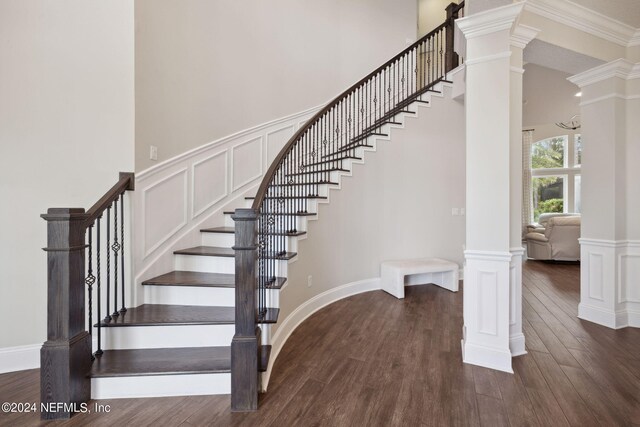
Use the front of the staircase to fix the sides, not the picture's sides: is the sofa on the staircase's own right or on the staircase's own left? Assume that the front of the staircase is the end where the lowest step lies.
on the staircase's own left

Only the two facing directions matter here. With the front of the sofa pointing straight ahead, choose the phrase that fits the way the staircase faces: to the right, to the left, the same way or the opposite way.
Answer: the opposite way

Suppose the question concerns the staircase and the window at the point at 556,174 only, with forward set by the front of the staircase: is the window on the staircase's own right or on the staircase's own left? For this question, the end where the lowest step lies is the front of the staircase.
on the staircase's own left

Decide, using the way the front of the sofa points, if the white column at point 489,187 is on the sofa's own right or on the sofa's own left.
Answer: on the sofa's own left

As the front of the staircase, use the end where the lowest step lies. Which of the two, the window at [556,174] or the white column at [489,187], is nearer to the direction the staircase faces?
the white column

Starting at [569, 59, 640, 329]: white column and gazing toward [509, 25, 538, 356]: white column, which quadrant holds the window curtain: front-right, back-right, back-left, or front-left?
back-right

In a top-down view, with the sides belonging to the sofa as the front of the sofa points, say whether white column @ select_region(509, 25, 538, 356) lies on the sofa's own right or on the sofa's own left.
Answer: on the sofa's own left

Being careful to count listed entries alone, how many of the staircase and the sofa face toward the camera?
1

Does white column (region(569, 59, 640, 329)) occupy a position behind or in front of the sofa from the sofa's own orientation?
behind

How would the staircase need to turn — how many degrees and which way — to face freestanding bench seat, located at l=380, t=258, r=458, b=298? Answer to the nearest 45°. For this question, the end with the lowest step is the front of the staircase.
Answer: approximately 135° to its left
